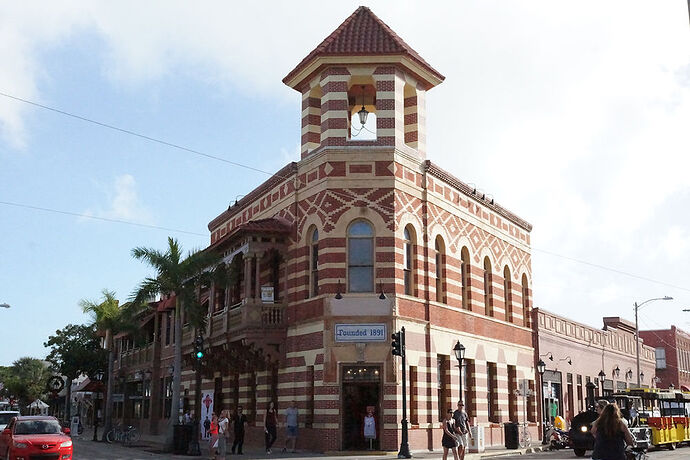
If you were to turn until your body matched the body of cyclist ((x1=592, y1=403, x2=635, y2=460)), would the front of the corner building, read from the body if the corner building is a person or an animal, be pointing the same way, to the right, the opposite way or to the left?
the opposite way

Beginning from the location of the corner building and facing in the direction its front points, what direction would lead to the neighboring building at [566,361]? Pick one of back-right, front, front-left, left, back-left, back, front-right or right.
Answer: back-left

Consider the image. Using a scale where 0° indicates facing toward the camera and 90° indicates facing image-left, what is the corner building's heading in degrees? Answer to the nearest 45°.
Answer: approximately 0°

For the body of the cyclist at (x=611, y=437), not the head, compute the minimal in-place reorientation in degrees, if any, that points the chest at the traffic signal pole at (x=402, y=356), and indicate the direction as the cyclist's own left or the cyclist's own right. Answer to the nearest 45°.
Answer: approximately 45° to the cyclist's own left

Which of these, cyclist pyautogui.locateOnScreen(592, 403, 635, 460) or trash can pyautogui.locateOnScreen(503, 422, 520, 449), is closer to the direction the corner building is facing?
the cyclist

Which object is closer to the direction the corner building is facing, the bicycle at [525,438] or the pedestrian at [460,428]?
the pedestrian

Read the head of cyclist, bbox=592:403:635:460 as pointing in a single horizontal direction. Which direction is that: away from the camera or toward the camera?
away from the camera

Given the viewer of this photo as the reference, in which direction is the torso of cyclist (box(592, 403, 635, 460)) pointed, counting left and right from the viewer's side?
facing away from the viewer
